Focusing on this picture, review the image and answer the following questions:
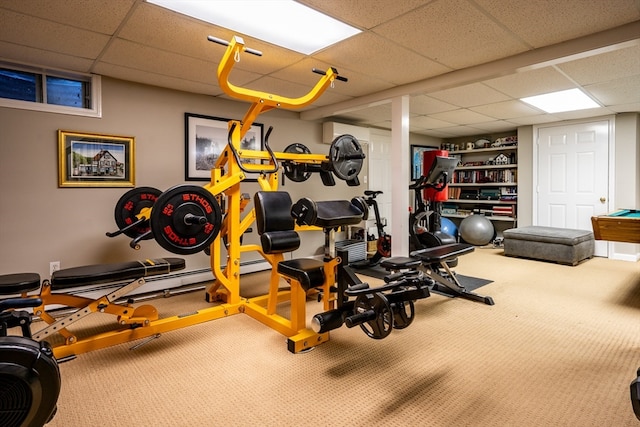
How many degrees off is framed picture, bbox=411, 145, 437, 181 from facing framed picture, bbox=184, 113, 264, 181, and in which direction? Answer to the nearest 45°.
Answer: approximately 90° to its right

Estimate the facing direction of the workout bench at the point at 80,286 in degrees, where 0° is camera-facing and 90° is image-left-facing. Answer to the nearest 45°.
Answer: approximately 90°

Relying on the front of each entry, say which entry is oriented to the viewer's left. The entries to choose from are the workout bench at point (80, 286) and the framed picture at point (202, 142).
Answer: the workout bench

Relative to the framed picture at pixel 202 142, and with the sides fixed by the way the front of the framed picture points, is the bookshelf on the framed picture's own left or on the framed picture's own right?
on the framed picture's own left

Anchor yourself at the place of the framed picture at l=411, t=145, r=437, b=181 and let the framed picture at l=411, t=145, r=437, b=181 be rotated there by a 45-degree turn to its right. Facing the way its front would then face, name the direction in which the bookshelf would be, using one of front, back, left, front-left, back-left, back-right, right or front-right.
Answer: left

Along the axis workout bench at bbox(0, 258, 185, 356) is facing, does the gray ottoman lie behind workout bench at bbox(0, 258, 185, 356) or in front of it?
behind

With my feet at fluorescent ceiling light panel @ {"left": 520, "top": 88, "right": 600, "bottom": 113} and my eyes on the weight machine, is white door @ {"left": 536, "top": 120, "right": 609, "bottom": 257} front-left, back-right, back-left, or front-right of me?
back-right

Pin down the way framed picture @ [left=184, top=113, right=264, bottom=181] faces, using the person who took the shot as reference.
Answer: facing the viewer and to the right of the viewer

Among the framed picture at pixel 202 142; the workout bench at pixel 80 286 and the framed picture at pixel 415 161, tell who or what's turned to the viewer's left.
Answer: the workout bench

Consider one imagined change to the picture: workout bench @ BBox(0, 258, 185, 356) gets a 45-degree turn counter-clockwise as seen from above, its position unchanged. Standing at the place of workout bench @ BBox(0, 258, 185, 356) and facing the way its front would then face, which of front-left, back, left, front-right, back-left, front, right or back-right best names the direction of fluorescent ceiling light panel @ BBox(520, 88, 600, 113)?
back-left

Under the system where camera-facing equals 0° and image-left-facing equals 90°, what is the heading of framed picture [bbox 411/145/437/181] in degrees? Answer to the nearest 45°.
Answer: approximately 315°
